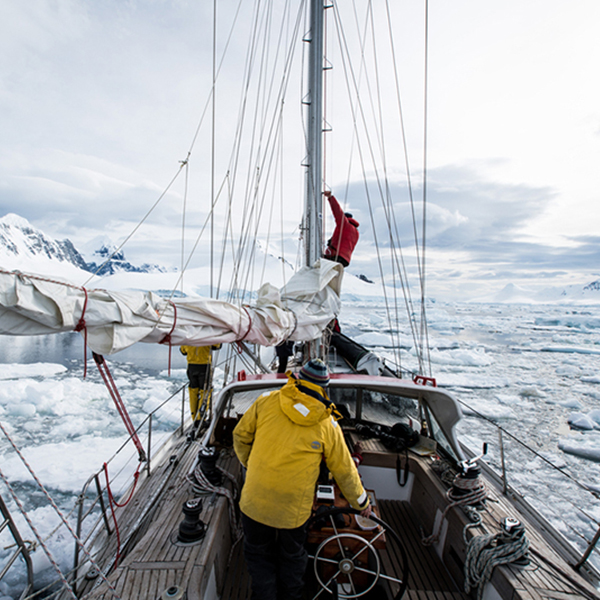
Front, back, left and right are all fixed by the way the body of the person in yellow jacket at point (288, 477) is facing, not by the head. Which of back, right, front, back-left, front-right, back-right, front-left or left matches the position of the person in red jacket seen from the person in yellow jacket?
front

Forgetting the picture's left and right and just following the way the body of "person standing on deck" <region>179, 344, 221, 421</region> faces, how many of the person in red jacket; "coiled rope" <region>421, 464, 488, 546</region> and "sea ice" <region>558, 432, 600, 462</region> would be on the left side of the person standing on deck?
0

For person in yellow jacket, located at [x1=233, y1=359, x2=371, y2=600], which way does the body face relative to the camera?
away from the camera

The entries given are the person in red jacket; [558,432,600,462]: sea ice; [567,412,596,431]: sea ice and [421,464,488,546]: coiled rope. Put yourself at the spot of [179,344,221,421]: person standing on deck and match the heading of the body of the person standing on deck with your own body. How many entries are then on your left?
0

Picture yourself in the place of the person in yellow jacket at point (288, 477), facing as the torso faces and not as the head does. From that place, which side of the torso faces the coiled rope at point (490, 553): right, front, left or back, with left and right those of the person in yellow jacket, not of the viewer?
right

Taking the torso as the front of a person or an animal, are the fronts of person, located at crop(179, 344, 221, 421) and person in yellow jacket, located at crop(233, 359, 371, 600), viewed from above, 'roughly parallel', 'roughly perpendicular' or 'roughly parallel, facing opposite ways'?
roughly parallel

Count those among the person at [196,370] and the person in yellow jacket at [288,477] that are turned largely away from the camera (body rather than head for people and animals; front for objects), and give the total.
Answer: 2

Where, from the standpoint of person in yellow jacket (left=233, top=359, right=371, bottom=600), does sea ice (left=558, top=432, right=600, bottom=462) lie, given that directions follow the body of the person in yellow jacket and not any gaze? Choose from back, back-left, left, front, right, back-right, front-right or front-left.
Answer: front-right

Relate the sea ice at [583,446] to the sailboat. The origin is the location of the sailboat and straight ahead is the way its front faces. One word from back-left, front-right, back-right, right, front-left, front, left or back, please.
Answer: front-right

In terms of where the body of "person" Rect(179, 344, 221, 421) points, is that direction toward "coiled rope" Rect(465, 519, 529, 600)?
no

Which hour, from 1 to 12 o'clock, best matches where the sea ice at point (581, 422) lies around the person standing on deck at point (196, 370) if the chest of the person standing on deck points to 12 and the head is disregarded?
The sea ice is roughly at 3 o'clock from the person standing on deck.

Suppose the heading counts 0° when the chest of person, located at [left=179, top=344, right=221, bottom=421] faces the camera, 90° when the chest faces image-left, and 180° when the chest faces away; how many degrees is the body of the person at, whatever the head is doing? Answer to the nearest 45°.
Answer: approximately 180°

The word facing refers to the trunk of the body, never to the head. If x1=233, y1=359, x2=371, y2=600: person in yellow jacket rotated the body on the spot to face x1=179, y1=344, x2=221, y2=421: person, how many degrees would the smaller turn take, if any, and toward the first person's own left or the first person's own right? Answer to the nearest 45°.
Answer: approximately 45° to the first person's own left

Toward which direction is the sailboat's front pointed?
away from the camera

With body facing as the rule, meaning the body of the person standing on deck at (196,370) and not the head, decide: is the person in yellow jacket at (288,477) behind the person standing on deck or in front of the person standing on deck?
behind

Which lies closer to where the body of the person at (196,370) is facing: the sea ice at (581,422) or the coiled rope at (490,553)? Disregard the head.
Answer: the sea ice
